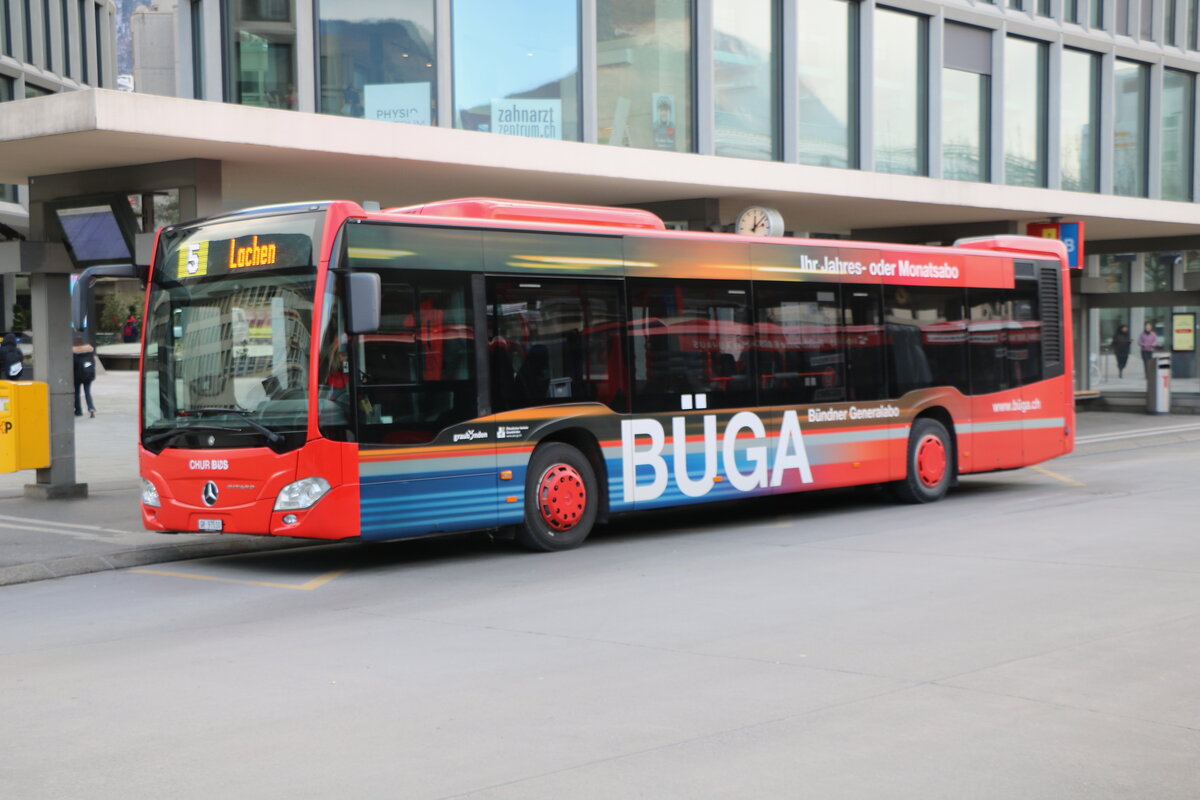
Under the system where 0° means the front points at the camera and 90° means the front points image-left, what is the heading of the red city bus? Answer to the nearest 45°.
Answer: approximately 45°

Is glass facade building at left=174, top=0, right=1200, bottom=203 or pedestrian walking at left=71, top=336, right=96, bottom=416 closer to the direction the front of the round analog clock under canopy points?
the pedestrian walking

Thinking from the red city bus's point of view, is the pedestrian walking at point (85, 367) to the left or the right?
on its right

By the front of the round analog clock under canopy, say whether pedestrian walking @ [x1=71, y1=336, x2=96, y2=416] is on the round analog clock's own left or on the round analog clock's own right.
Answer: on the round analog clock's own right

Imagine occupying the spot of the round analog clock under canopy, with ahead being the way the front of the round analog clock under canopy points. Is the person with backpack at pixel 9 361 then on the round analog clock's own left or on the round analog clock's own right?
on the round analog clock's own right

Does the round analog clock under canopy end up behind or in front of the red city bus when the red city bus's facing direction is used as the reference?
behind

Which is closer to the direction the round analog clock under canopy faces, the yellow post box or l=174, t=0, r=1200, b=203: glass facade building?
the yellow post box

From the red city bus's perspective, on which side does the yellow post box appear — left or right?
on its right

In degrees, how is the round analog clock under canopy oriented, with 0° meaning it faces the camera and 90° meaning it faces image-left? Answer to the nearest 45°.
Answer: approximately 45°
